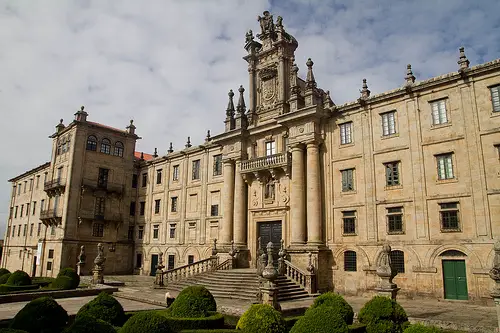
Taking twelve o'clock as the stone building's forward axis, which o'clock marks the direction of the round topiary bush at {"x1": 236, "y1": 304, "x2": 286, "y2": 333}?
The round topiary bush is roughly at 11 o'clock from the stone building.

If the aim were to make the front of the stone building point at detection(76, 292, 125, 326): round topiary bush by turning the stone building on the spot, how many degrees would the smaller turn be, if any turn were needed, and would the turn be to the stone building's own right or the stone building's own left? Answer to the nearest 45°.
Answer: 0° — it already faces it

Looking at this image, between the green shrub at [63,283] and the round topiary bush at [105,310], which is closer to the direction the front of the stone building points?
the round topiary bush

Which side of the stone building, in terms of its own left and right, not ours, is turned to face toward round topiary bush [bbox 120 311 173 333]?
front

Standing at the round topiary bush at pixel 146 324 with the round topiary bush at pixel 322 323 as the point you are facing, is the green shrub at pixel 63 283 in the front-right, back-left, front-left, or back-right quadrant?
back-left

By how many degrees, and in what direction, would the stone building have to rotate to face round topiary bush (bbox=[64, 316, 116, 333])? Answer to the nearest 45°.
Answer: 0° — it already faces it

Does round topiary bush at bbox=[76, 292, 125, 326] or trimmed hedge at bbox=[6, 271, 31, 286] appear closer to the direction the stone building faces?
the round topiary bush

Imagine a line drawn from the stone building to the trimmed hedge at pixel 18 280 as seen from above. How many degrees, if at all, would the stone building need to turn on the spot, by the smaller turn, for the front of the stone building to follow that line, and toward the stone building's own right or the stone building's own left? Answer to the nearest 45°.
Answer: approximately 45° to the stone building's own right

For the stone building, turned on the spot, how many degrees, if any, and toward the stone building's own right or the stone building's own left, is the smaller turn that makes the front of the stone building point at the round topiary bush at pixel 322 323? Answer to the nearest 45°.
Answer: approximately 45° to the stone building's own left

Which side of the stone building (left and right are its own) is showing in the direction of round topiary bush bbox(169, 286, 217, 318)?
front

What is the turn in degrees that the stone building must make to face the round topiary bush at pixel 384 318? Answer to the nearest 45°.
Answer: approximately 45° to its left
